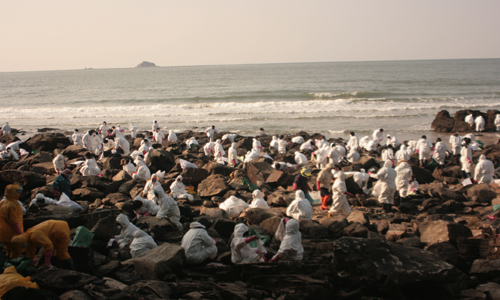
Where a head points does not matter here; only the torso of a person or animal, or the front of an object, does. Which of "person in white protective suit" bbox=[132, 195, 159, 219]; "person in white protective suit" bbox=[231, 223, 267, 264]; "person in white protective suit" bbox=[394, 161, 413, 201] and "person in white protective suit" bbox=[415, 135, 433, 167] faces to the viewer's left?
"person in white protective suit" bbox=[132, 195, 159, 219]

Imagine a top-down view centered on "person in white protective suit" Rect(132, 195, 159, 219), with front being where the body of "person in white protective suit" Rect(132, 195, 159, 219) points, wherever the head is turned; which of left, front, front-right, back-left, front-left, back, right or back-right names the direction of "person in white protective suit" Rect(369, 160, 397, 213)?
back

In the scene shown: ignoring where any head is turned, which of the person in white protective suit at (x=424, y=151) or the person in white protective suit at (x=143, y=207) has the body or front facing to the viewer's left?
the person in white protective suit at (x=143, y=207)

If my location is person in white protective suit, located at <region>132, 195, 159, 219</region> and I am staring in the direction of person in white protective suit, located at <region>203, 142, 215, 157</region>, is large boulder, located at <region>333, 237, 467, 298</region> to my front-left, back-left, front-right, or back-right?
back-right

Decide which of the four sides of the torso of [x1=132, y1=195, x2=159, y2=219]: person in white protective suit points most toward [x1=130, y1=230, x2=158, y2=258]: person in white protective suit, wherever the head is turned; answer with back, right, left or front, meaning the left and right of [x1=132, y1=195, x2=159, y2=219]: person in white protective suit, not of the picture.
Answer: left

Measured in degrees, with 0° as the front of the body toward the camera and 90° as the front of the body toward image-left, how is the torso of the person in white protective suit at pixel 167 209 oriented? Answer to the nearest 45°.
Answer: approximately 90°

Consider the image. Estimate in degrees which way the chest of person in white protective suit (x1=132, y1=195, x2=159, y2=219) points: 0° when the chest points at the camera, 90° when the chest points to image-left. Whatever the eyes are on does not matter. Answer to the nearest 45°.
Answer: approximately 90°

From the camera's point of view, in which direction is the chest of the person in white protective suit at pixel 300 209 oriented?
away from the camera
